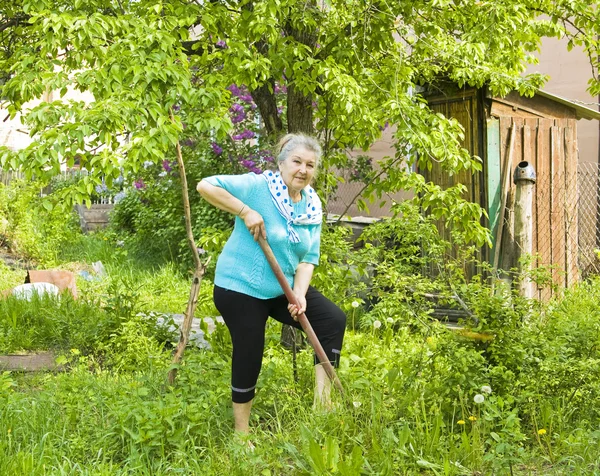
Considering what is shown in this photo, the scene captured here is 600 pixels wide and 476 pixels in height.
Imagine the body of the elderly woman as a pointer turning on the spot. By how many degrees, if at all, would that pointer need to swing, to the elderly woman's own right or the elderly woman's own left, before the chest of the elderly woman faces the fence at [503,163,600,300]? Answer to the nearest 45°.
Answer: approximately 90° to the elderly woman's own left

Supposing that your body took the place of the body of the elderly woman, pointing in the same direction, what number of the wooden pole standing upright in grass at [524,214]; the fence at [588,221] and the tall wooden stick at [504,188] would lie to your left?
3

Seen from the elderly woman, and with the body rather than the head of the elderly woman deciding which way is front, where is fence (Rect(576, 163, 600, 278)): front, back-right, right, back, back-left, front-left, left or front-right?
left

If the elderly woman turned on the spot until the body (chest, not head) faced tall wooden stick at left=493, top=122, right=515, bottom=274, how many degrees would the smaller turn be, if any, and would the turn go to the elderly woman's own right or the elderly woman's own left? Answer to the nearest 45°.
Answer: approximately 90° to the elderly woman's own left

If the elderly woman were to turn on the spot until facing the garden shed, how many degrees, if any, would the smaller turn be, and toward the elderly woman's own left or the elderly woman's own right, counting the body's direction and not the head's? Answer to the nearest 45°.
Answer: approximately 90° to the elderly woman's own left

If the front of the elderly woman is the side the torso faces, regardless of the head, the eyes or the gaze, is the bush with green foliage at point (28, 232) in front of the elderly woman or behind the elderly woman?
behind

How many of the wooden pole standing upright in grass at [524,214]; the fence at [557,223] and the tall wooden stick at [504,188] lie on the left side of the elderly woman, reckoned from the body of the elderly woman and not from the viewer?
3

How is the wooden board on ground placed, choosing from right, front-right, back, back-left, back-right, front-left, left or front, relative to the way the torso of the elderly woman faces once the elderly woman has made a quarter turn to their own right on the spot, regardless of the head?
right

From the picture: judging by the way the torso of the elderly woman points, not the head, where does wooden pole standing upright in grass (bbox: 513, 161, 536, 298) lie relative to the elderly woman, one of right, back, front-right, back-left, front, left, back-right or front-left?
left
